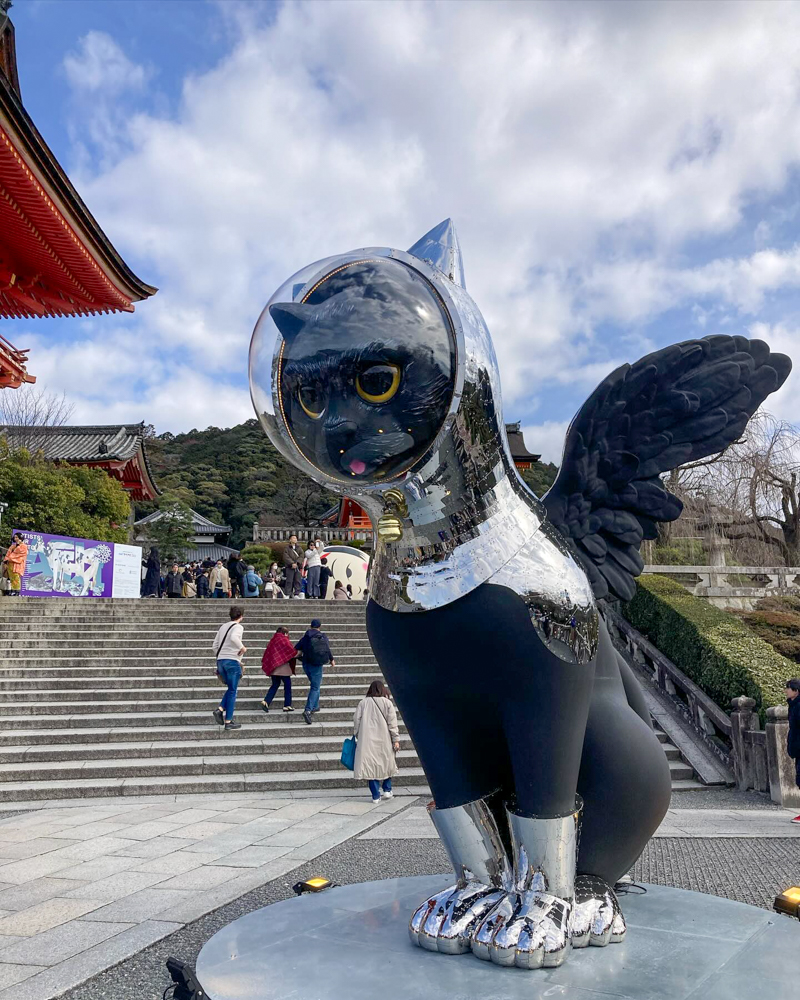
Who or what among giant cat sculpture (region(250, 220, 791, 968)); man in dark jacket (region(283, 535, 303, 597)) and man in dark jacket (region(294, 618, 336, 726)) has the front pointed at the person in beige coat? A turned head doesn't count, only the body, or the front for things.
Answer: man in dark jacket (region(283, 535, 303, 597))

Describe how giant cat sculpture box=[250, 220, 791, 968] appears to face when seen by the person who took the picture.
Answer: facing the viewer and to the left of the viewer

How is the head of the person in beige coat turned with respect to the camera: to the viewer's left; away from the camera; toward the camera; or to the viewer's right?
away from the camera

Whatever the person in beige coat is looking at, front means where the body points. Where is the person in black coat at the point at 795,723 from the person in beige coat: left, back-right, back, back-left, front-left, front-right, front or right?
right

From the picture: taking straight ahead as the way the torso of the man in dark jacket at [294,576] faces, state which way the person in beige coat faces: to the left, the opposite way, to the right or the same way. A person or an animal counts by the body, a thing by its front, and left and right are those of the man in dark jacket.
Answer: the opposite way

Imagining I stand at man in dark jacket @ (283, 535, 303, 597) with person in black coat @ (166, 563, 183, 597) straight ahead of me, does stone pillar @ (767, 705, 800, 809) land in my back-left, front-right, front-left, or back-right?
back-left

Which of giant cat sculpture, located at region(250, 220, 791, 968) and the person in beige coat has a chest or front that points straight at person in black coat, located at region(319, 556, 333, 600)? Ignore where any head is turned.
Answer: the person in beige coat

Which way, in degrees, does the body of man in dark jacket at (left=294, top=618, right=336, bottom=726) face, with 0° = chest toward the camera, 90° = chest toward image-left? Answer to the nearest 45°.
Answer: approximately 180°

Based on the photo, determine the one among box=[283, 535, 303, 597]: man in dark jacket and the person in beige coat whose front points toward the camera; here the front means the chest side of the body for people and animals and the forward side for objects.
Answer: the man in dark jacket

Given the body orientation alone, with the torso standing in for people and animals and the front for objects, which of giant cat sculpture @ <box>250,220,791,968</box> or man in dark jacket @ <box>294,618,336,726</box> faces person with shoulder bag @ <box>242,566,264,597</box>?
the man in dark jacket

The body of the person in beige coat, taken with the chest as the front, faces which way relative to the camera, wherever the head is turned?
away from the camera

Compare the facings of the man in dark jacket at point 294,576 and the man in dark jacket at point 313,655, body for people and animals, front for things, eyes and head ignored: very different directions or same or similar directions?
very different directions

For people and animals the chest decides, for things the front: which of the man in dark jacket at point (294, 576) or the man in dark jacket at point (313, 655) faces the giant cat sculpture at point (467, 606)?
the man in dark jacket at point (294, 576)

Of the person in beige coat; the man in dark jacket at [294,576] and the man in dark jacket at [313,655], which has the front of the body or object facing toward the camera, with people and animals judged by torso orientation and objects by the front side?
the man in dark jacket at [294,576]

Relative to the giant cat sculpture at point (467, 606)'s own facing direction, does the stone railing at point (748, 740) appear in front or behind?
behind

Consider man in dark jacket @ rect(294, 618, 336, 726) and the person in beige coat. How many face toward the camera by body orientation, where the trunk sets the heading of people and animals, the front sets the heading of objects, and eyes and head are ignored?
0

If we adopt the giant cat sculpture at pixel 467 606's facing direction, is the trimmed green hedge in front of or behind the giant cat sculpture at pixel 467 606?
behind

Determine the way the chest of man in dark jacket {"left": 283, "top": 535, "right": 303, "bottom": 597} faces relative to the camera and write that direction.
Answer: toward the camera

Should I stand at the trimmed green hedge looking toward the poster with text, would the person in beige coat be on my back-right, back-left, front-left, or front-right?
front-left
